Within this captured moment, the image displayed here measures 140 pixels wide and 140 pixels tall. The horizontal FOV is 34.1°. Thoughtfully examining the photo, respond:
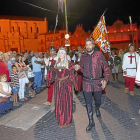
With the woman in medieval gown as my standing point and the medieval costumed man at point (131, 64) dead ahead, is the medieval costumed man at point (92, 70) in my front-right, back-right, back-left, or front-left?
front-right

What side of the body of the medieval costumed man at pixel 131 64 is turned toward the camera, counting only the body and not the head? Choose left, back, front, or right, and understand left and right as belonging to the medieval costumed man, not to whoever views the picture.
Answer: front

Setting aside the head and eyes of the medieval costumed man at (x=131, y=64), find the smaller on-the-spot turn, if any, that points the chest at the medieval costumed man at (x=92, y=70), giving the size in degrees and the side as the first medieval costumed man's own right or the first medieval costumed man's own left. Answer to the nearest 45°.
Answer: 0° — they already face them

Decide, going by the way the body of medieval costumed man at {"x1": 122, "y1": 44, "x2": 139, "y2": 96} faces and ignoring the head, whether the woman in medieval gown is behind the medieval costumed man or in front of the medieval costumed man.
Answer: in front
